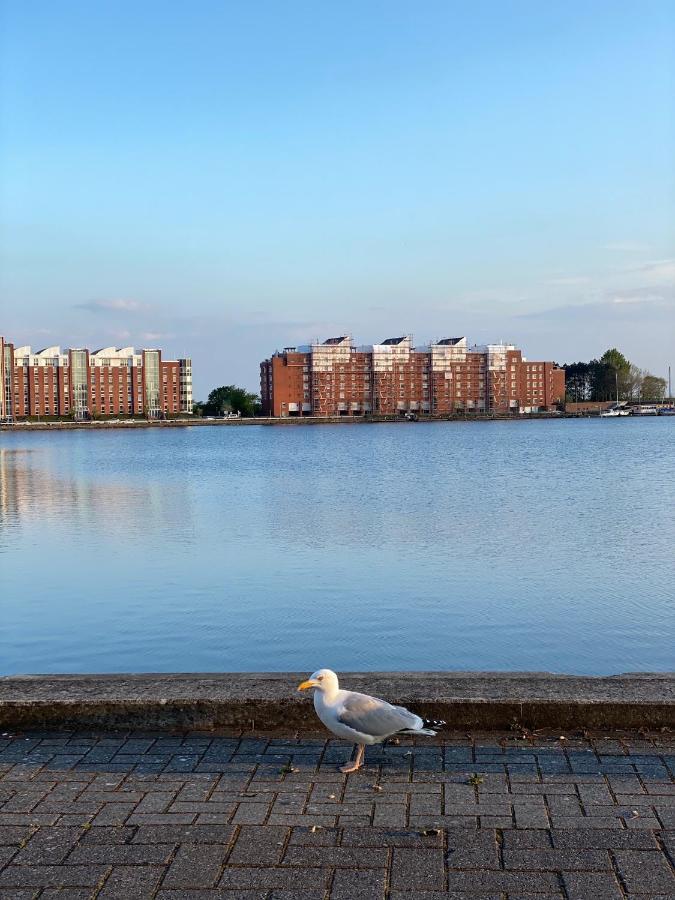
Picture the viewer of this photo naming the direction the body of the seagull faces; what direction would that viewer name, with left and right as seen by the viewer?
facing to the left of the viewer

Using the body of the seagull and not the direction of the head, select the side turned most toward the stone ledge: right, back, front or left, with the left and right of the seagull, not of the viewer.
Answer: right
